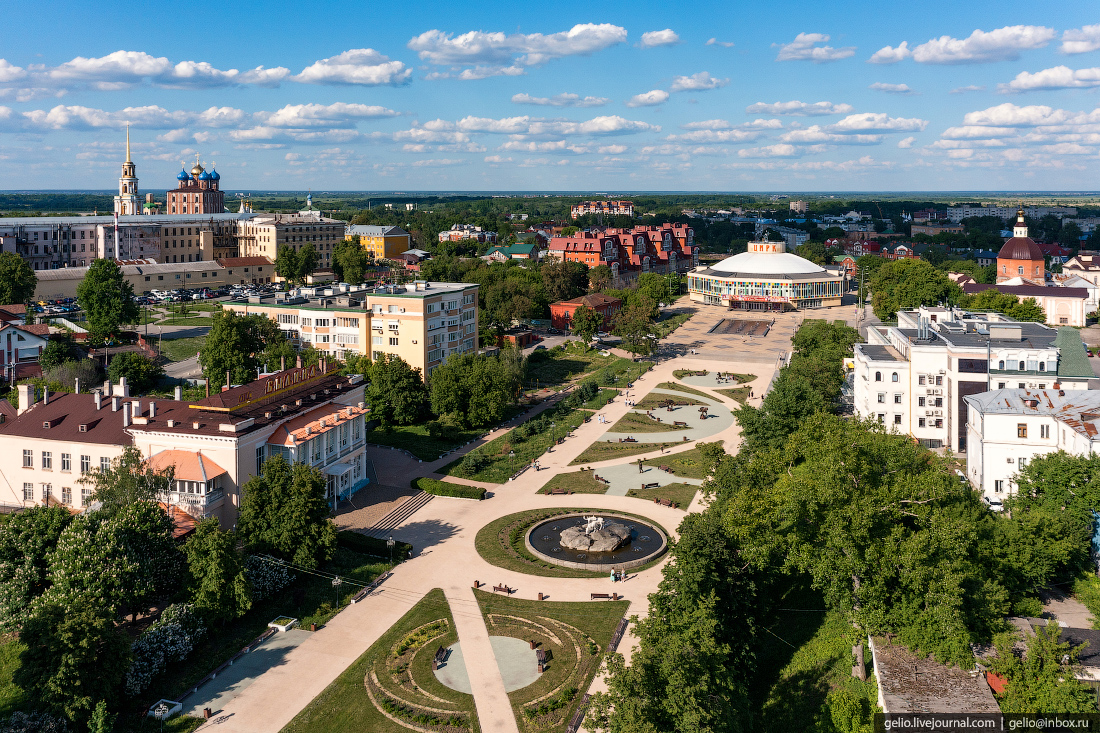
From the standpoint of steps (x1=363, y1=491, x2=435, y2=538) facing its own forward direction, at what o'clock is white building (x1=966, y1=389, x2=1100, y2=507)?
The white building is roughly at 11 o'clock from the steps.

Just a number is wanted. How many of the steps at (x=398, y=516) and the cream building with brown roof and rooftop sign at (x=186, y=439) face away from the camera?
0

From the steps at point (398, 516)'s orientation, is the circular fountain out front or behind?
out front

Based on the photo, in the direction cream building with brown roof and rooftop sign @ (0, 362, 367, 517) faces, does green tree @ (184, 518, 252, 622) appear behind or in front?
in front

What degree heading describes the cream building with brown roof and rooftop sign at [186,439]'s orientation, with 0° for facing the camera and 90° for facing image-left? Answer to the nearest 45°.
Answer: approximately 315°

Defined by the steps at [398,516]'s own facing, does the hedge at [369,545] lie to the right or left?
on its right

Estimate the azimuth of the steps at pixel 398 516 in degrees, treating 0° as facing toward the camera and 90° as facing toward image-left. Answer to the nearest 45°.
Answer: approximately 315°
